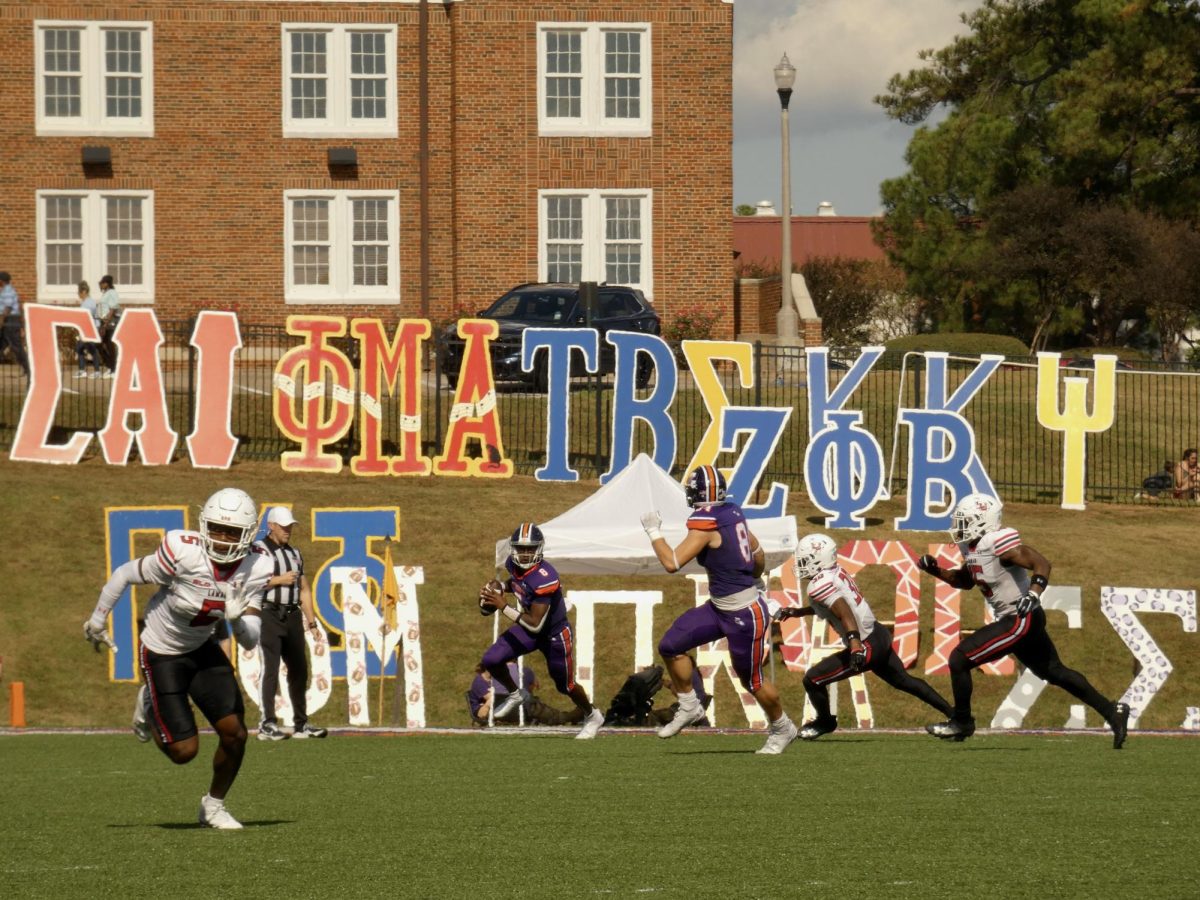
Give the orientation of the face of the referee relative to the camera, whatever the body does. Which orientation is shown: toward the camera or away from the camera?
toward the camera

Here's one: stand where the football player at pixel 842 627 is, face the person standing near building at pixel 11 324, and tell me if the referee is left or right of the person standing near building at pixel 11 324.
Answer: left

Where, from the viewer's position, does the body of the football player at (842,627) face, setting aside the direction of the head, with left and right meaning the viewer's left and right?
facing to the left of the viewer

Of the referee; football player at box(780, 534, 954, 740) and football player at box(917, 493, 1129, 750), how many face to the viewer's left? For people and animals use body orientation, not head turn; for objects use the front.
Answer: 2

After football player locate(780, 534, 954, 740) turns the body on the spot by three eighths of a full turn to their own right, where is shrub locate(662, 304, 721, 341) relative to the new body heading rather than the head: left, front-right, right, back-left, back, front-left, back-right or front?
front-left

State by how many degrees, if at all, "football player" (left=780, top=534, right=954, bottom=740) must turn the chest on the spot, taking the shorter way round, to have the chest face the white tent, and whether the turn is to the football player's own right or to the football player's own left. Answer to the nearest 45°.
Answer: approximately 45° to the football player's own right

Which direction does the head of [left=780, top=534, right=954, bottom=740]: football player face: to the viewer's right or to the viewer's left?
to the viewer's left

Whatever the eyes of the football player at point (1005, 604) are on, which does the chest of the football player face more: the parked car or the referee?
the referee

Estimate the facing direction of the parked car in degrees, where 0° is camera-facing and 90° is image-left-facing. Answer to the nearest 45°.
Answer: approximately 45°

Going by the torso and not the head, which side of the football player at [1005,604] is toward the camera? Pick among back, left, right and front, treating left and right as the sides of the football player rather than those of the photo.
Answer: left

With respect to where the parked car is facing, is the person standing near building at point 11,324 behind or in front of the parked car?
in front
